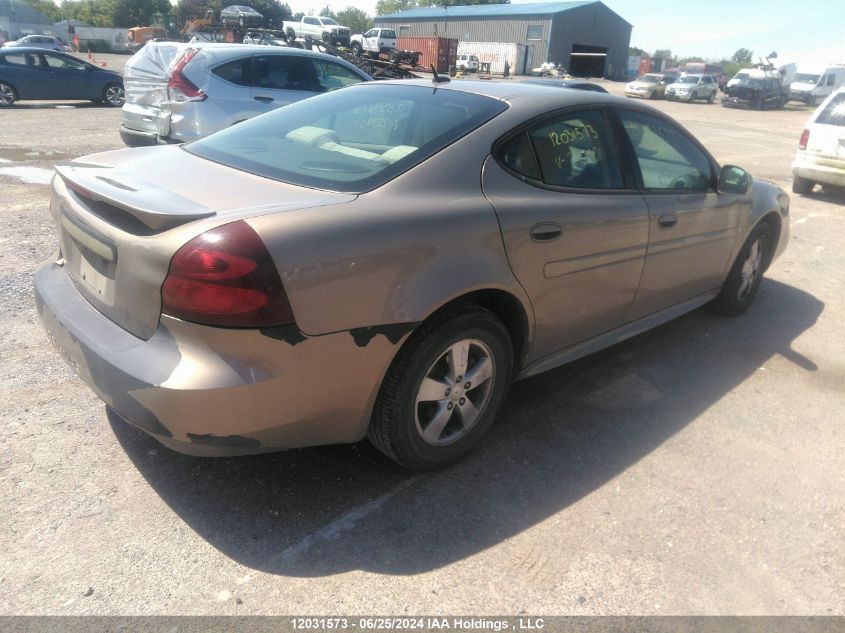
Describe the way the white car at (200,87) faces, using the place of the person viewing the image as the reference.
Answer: facing away from the viewer and to the right of the viewer

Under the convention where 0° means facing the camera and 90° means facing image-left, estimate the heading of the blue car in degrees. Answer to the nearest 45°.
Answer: approximately 270°

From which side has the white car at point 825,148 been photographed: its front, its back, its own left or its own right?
back

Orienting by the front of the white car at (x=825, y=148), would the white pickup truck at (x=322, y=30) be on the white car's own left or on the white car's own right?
on the white car's own left

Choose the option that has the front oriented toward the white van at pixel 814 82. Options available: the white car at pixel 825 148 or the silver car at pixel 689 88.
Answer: the white car at pixel 825 148

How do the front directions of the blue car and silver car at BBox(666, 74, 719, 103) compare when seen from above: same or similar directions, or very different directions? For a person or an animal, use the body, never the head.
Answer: very different directions

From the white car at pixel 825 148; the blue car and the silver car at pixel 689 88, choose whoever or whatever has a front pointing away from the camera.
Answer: the white car at pixel 825 148

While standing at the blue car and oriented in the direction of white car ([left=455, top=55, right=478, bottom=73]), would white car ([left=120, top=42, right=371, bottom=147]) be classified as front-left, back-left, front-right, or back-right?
back-right

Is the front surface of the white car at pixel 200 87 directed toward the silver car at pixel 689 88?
yes

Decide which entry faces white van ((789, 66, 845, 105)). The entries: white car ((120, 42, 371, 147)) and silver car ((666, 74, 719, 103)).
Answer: white car ((120, 42, 371, 147))
